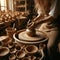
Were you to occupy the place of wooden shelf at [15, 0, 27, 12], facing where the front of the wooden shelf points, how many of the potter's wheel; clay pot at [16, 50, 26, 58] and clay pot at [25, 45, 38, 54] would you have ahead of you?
3

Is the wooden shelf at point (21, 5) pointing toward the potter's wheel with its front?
yes

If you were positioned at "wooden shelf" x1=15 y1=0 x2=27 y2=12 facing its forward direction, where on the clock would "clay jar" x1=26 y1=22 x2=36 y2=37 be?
The clay jar is roughly at 12 o'clock from the wooden shelf.

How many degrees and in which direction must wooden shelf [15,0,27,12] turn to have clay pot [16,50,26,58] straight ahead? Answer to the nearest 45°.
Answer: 0° — it already faces it

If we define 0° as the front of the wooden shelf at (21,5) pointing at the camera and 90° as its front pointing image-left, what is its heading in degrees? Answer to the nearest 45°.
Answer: approximately 0°

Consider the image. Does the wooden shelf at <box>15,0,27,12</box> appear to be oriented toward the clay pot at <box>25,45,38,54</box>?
yes
